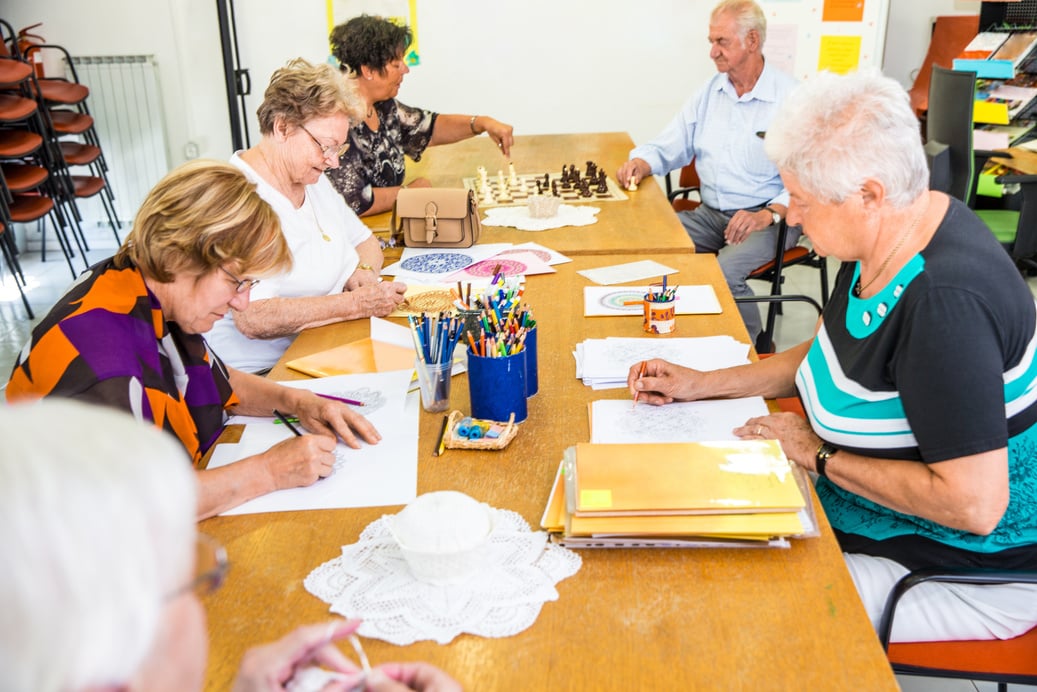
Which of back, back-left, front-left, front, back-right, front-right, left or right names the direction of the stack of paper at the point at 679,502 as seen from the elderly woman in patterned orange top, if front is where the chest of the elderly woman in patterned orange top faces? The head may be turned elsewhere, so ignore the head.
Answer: front-right

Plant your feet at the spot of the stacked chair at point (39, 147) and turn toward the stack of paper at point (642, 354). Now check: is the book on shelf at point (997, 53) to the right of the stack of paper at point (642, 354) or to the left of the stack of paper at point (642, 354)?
left

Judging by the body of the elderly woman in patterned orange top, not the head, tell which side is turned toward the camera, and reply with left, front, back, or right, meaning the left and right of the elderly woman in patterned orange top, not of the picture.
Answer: right

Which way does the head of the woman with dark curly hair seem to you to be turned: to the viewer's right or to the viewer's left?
to the viewer's right

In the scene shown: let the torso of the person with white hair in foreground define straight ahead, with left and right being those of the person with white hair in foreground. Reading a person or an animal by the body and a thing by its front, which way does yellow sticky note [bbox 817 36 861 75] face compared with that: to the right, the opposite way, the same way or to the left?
the opposite way

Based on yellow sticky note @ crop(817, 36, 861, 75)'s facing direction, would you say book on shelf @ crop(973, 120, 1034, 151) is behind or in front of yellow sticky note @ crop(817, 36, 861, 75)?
in front

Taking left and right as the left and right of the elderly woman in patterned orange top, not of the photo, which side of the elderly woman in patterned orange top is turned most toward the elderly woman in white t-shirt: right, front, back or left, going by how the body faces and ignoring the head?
left

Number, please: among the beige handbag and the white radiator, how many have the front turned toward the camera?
2

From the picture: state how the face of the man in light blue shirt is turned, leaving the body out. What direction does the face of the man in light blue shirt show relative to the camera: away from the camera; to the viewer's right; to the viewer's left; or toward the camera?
to the viewer's left

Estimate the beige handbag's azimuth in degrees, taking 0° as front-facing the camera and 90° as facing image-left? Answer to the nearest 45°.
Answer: approximately 0°

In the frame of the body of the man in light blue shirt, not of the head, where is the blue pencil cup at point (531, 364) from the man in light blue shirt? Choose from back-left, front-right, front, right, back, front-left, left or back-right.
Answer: front-left

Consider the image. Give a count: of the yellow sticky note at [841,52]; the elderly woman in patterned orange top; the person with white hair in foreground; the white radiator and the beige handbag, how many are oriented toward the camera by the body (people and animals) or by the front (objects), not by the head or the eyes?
3

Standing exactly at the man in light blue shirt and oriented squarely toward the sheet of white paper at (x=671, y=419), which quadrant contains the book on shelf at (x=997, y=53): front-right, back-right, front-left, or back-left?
back-left

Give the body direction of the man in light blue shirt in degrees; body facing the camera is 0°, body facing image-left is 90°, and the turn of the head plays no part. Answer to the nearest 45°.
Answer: approximately 45°

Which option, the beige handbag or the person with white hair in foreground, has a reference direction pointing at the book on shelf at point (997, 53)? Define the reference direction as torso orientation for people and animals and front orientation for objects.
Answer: the person with white hair in foreground

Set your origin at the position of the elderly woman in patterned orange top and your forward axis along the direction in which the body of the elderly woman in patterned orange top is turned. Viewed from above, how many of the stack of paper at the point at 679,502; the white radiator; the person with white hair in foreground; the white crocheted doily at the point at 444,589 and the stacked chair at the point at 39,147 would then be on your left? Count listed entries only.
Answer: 2
